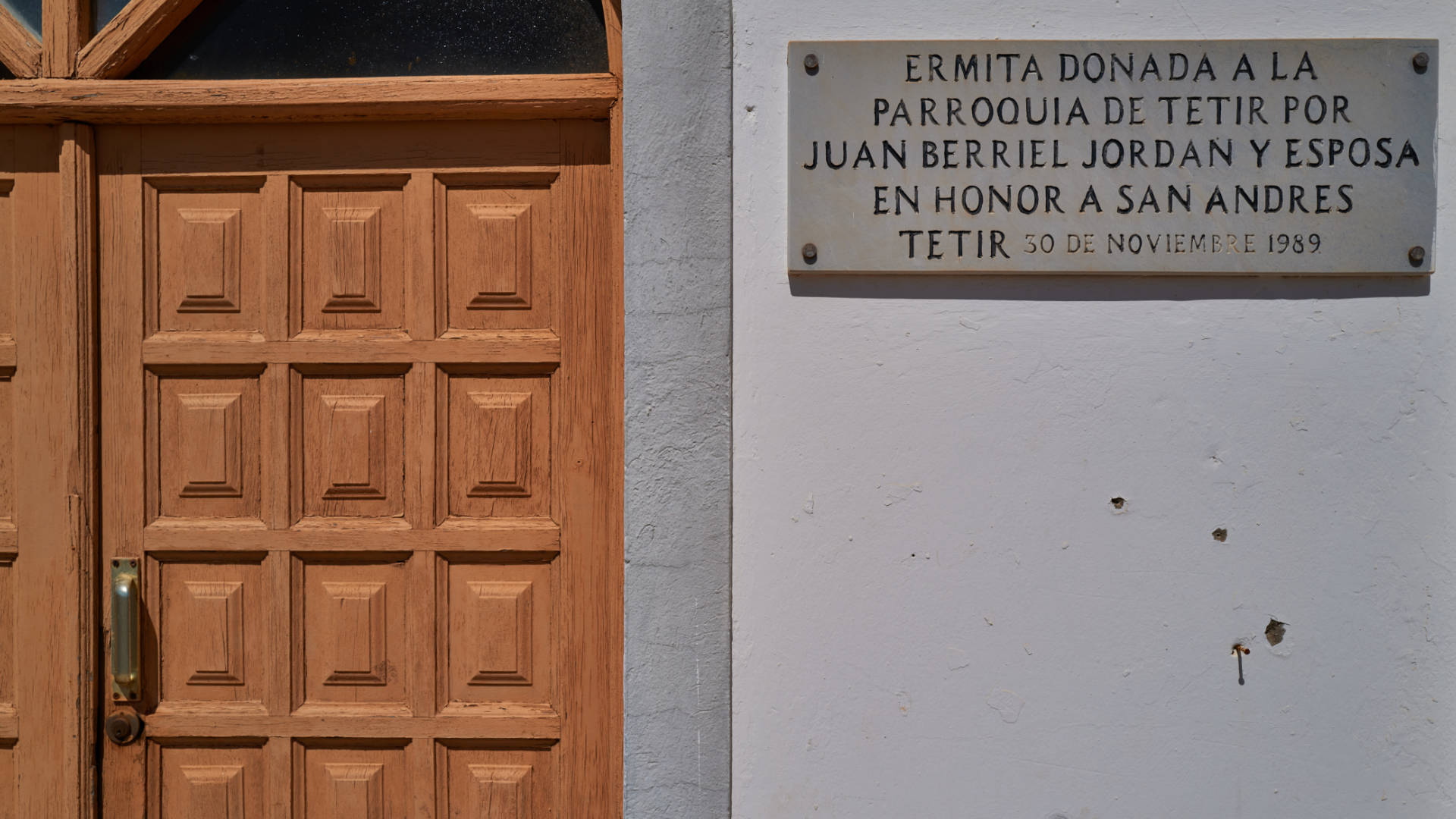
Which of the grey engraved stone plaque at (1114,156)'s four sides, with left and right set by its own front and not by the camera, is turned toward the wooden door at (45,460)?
right

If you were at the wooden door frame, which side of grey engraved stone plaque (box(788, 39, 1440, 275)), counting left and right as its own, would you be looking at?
right

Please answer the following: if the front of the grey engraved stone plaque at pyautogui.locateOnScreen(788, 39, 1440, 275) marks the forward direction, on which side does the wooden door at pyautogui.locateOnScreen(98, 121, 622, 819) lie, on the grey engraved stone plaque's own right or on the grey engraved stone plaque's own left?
on the grey engraved stone plaque's own right

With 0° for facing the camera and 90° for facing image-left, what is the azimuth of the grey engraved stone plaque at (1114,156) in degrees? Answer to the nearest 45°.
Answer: approximately 0°
